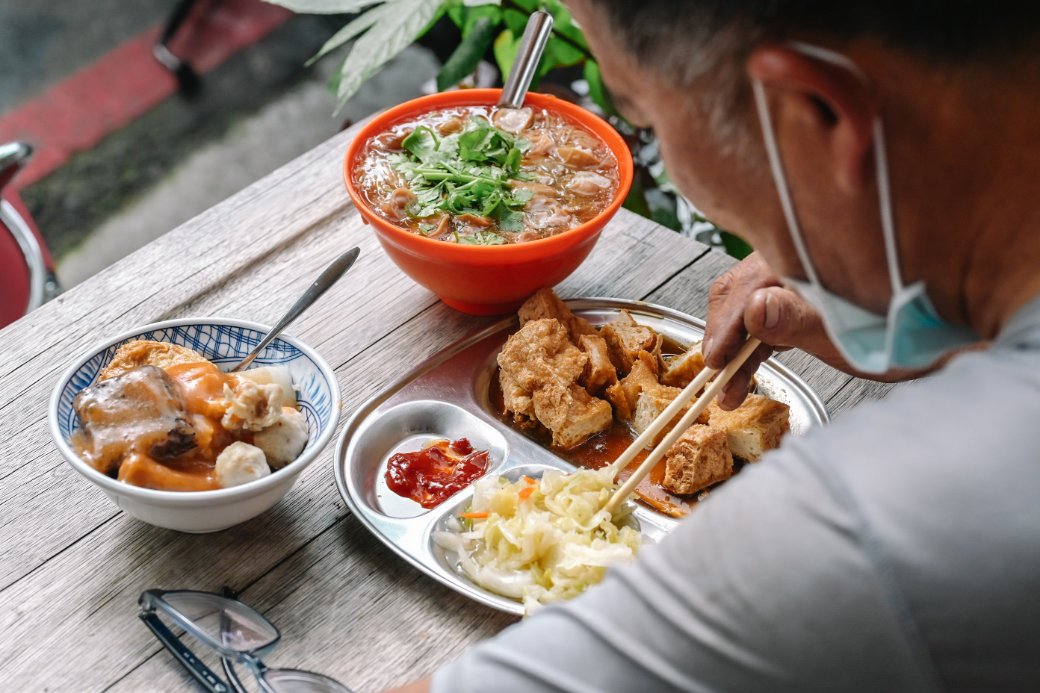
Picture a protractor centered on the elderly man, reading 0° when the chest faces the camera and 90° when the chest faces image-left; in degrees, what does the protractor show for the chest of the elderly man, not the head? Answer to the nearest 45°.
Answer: approximately 135°

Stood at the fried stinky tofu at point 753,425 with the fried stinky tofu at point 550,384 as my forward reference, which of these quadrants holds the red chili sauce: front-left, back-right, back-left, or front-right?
front-left

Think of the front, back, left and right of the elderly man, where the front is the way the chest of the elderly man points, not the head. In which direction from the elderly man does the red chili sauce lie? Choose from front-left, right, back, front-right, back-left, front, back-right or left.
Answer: front

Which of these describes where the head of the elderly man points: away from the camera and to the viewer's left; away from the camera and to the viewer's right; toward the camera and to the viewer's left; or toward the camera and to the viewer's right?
away from the camera and to the viewer's left

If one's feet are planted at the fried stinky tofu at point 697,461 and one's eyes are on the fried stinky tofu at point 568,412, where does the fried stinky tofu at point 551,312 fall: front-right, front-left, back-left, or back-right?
front-right

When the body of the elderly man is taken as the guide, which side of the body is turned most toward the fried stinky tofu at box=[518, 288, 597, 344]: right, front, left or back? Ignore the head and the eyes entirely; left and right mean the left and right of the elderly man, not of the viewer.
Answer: front

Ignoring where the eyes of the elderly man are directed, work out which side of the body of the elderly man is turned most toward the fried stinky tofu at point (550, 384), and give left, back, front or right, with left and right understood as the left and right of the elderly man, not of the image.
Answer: front

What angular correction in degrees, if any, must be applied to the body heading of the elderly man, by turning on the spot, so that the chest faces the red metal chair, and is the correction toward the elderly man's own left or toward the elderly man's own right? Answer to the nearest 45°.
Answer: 0° — they already face it

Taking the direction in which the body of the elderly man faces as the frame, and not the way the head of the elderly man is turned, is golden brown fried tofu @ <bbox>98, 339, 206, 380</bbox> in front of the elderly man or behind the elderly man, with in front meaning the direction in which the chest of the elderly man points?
in front
